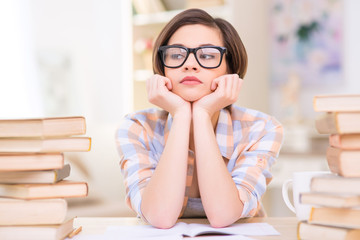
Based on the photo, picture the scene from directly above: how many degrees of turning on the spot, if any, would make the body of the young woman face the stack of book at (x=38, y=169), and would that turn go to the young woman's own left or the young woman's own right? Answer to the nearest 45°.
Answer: approximately 45° to the young woman's own right

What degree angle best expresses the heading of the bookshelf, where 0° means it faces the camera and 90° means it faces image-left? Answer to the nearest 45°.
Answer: approximately 0°

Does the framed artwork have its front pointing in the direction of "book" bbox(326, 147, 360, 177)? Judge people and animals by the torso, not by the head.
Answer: yes

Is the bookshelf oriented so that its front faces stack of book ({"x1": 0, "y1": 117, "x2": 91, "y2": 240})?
yes

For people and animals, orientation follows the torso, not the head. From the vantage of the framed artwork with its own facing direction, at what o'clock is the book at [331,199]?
The book is roughly at 12 o'clock from the framed artwork.

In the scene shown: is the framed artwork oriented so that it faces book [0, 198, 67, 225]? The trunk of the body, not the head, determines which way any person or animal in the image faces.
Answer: yes

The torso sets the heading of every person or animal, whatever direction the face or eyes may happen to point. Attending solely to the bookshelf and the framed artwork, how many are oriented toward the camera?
2

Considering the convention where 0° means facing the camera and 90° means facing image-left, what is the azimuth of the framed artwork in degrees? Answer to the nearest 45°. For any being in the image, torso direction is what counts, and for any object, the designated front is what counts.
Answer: approximately 0°
